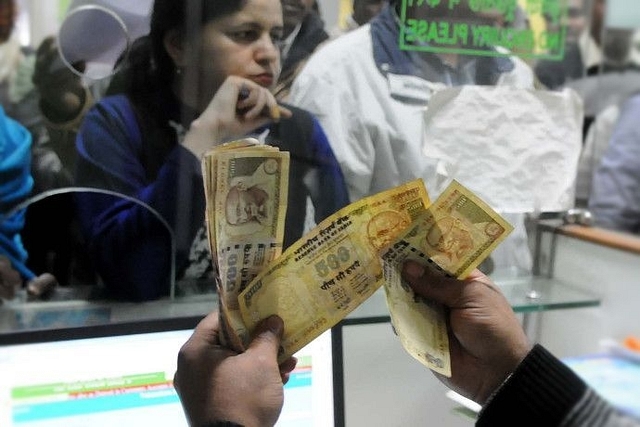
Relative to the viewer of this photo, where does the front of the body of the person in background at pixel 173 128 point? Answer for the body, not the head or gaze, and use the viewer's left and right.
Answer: facing the viewer and to the right of the viewer

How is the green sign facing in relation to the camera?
away from the camera

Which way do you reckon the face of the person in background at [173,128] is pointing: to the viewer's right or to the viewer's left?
to the viewer's right

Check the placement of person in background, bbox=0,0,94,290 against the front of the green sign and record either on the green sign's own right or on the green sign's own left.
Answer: on the green sign's own left

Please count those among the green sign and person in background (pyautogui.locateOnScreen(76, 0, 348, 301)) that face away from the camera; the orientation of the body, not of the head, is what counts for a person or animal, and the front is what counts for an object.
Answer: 1

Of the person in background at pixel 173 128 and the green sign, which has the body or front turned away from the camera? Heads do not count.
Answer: the green sign
